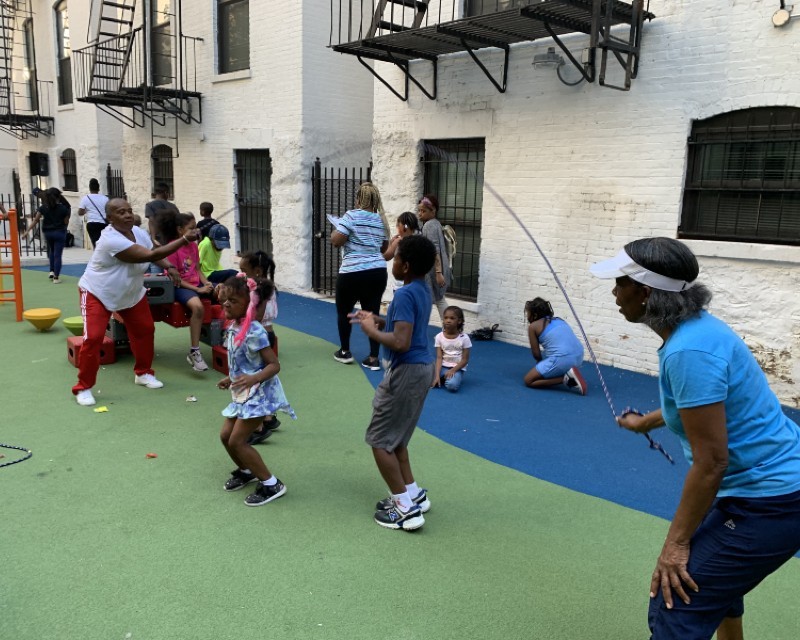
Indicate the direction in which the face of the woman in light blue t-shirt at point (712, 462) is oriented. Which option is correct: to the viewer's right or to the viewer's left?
to the viewer's left

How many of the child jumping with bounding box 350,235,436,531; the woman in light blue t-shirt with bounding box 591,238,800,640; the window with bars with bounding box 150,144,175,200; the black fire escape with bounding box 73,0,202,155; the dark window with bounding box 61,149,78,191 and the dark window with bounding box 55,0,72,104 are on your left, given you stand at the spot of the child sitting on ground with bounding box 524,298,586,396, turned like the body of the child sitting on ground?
2

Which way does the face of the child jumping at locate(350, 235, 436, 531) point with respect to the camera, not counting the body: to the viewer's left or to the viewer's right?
to the viewer's left

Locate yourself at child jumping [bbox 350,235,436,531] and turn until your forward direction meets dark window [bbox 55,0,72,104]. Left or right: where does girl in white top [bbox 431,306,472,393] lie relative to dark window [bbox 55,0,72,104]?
right

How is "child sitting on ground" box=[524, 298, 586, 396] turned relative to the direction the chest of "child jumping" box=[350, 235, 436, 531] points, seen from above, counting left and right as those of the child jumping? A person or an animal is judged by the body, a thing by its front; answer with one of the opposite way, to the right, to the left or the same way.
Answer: the same way

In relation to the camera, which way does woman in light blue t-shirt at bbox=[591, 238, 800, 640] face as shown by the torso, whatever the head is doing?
to the viewer's left

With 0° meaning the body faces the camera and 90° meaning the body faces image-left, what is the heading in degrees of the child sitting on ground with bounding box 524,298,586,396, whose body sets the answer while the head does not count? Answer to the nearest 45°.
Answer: approximately 90°

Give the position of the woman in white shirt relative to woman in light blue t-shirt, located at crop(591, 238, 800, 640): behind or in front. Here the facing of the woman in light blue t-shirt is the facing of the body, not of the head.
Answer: in front

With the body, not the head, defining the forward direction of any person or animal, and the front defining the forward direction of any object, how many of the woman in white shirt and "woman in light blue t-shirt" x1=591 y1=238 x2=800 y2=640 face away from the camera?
0

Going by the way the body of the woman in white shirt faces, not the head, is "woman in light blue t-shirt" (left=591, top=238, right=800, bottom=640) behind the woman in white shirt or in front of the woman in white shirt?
in front
